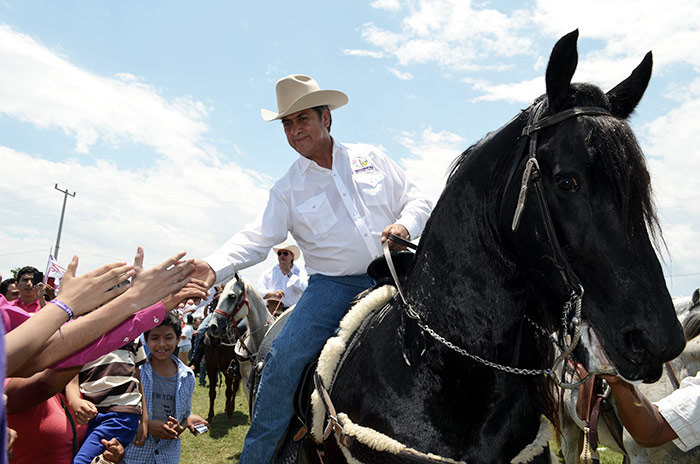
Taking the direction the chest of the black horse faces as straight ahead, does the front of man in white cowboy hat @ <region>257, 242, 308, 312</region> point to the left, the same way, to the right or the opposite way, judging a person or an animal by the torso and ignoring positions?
to the right

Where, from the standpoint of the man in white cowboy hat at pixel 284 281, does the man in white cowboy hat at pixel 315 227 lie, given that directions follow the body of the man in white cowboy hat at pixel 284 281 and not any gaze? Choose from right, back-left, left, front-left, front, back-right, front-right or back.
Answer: front-left

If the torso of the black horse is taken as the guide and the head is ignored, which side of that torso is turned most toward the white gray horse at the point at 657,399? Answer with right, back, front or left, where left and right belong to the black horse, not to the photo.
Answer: left

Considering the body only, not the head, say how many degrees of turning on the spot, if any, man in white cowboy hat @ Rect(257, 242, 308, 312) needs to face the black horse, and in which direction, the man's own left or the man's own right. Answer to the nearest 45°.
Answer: approximately 45° to the man's own left

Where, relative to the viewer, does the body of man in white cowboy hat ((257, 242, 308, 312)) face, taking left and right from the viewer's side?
facing the viewer and to the left of the viewer

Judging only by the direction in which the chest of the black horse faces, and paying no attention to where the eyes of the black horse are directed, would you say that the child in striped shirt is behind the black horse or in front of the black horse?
behind

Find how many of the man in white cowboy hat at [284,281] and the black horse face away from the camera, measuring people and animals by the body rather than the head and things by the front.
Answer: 0

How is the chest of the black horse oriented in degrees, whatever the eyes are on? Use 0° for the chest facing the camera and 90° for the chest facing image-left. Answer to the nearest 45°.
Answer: approximately 315°

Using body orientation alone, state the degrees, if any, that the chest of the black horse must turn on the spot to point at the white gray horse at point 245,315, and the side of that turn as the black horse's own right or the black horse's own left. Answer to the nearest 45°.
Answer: approximately 180°

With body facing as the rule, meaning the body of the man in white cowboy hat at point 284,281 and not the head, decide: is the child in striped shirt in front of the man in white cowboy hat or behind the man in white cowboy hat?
in front
